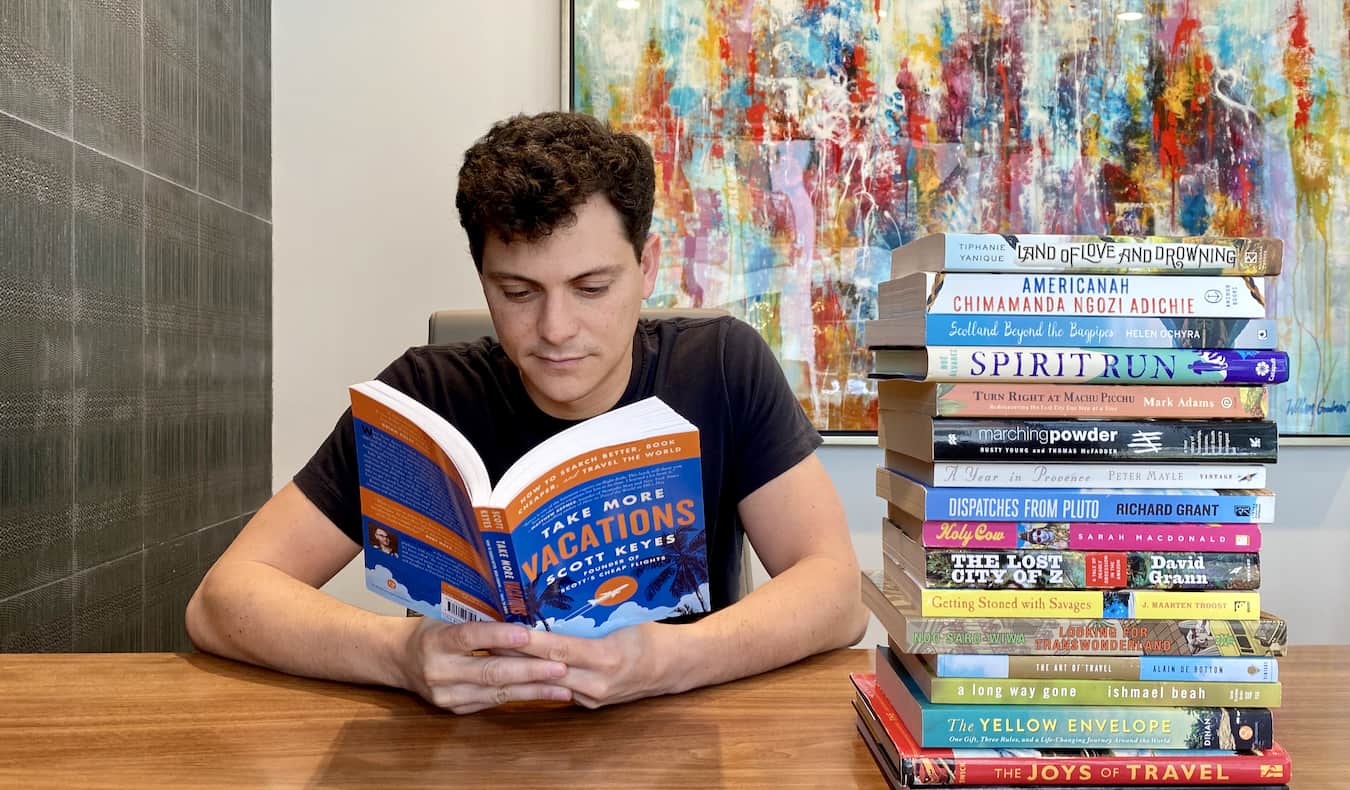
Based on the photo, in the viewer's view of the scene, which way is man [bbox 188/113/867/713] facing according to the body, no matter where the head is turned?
toward the camera

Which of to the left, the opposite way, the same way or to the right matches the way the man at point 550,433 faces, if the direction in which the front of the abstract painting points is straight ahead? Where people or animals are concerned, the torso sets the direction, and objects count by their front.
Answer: the same way

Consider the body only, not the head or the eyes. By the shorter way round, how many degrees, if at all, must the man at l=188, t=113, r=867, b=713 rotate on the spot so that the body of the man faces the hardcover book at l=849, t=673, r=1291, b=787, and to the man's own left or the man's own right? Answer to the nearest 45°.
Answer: approximately 45° to the man's own left

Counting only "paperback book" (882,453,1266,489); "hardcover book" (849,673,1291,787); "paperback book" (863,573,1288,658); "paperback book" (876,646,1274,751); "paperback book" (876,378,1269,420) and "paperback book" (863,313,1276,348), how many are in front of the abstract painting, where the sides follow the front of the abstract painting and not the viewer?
6

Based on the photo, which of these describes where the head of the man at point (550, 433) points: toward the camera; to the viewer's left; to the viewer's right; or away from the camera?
toward the camera

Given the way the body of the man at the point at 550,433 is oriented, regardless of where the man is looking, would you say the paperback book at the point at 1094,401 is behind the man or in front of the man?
in front

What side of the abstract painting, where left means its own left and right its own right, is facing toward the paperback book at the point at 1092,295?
front

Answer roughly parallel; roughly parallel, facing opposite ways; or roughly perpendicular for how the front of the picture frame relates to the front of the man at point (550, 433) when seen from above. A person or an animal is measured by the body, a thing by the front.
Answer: roughly parallel

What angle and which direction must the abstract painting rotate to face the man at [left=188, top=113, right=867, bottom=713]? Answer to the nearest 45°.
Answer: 0° — it already faces them

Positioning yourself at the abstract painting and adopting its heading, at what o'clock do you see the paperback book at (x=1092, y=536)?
The paperback book is roughly at 12 o'clock from the abstract painting.

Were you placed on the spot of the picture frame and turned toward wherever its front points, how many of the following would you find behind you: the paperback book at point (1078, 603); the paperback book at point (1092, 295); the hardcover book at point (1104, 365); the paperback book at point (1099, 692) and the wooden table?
0

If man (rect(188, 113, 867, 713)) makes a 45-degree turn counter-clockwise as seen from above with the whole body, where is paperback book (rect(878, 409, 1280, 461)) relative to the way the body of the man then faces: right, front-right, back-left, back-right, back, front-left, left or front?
front

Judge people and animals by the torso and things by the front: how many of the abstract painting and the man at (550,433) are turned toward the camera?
2

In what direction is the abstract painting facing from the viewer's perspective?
toward the camera

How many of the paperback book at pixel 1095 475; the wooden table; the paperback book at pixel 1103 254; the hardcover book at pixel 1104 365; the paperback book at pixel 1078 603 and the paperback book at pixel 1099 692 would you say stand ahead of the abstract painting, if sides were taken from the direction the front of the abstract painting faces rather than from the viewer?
6

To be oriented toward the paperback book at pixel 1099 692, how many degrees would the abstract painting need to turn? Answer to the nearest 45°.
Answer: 0° — it already faces it

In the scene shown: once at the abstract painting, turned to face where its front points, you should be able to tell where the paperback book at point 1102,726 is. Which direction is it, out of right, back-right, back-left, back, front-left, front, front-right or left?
front

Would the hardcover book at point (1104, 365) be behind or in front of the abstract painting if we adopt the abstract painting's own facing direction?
in front

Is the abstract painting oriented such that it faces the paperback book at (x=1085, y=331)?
yes

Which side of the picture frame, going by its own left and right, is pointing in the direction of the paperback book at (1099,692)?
front
